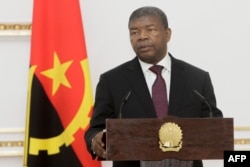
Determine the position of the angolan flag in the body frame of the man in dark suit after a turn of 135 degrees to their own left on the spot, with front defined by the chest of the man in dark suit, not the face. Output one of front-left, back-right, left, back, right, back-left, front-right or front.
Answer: left

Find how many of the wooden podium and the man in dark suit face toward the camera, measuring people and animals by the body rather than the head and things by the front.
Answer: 2

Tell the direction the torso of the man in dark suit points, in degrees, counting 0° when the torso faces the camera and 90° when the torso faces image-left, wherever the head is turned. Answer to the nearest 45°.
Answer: approximately 0°

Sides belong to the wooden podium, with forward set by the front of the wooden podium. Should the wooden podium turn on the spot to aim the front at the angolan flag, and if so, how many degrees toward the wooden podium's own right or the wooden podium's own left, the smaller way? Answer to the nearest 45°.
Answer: approximately 135° to the wooden podium's own right
